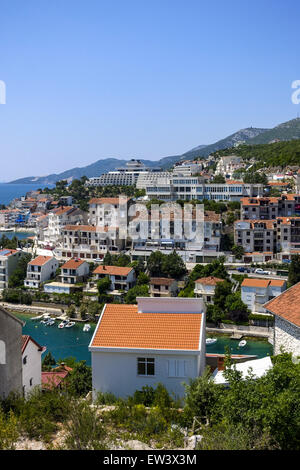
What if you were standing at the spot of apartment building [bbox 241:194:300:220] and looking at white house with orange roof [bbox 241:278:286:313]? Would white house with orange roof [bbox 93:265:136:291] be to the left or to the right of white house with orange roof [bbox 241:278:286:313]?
right

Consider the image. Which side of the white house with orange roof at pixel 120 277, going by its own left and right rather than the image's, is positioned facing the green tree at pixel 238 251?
left

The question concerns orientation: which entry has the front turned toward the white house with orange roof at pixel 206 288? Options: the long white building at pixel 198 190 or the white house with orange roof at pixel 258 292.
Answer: the long white building

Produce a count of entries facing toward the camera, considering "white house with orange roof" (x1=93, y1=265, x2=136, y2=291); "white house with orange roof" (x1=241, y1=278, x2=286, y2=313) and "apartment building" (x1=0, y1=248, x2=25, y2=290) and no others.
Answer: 3

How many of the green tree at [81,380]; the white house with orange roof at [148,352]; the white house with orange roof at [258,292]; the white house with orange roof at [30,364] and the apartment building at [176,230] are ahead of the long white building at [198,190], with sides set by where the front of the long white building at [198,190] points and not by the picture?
5

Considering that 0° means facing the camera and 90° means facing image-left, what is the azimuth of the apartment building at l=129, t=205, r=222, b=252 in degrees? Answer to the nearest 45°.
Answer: approximately 0°

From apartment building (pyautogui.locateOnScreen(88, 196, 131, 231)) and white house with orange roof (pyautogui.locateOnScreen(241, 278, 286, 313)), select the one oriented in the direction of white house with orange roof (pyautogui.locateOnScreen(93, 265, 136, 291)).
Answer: the apartment building
